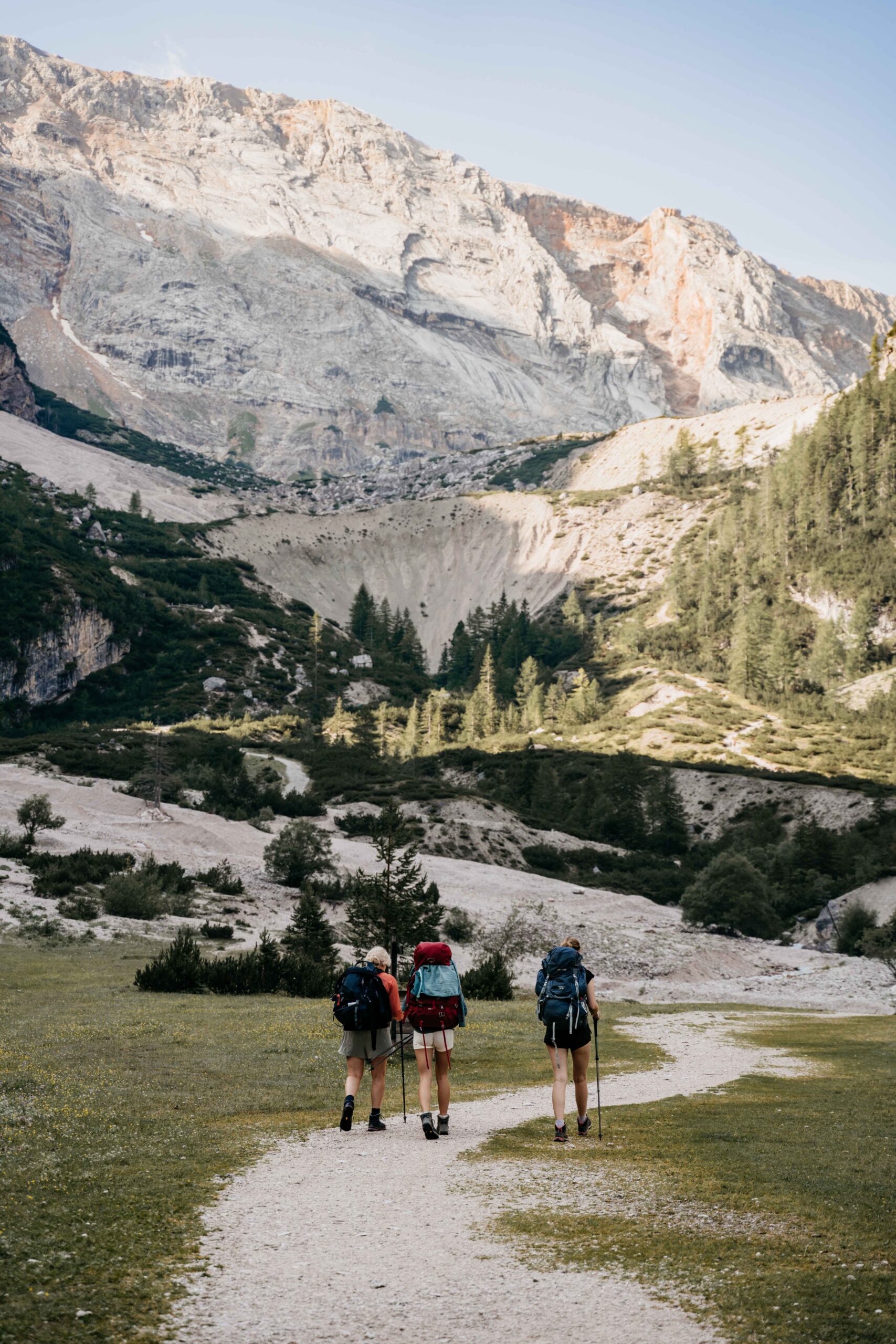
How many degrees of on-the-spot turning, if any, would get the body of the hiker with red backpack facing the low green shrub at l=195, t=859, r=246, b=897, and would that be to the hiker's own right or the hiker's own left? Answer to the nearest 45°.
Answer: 0° — they already face it

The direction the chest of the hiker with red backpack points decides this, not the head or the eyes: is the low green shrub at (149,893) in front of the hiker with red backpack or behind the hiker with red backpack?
in front

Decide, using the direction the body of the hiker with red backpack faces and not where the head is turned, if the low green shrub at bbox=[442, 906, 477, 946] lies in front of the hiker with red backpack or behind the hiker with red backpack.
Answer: in front

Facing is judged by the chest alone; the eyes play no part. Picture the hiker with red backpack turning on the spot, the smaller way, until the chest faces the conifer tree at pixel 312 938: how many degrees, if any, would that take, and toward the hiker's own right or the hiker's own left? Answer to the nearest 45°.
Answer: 0° — they already face it

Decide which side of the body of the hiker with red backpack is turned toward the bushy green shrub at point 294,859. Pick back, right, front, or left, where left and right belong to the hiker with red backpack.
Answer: front

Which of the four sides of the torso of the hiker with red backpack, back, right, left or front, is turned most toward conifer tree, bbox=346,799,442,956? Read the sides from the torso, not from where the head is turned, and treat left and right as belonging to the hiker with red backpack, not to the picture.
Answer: front

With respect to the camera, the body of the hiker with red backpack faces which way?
away from the camera

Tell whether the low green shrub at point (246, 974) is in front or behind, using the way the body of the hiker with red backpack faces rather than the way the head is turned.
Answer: in front
